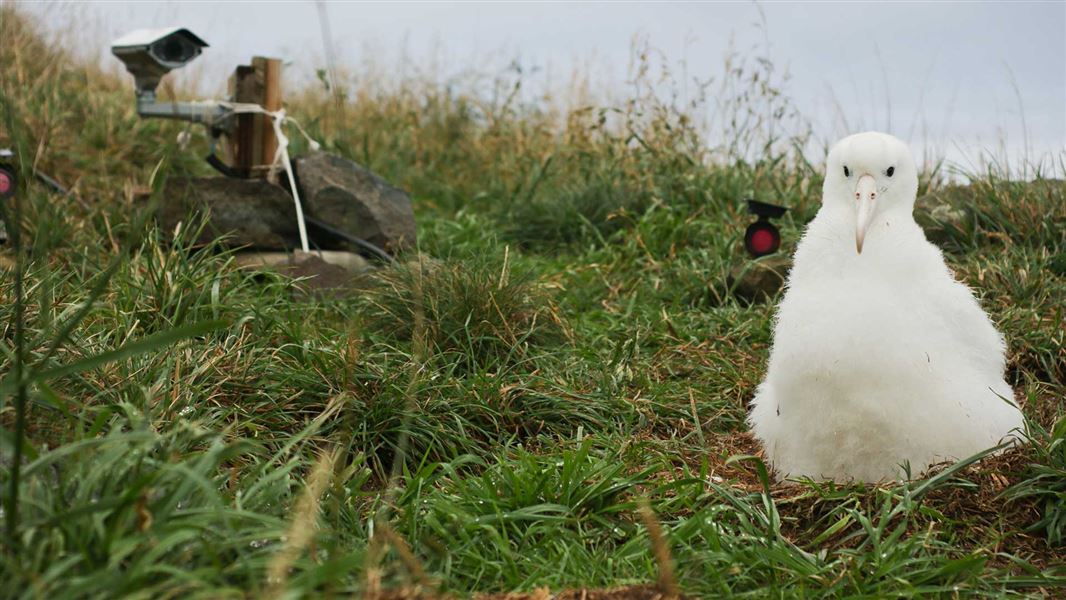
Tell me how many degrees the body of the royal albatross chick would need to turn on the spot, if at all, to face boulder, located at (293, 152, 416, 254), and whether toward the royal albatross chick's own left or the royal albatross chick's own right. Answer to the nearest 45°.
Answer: approximately 135° to the royal albatross chick's own right

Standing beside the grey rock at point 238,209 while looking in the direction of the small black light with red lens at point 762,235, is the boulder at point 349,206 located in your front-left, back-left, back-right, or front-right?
front-left

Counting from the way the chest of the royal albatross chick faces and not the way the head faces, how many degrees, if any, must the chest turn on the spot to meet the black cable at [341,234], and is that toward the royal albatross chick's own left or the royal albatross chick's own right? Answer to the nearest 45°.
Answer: approximately 135° to the royal albatross chick's own right

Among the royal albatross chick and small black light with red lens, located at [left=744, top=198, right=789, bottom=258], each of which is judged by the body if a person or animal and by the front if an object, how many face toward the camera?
2

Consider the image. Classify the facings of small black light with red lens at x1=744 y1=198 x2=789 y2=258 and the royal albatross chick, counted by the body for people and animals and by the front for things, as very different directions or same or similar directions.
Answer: same or similar directions

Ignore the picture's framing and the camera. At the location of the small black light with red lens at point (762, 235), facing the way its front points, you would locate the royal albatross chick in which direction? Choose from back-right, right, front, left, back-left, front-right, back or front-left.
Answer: front

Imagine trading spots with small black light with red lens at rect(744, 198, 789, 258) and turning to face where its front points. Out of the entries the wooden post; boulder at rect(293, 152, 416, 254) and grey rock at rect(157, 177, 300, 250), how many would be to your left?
0

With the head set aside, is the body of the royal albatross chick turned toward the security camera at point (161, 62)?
no

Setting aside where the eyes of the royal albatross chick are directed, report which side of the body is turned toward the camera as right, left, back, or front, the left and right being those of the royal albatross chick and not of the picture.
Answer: front

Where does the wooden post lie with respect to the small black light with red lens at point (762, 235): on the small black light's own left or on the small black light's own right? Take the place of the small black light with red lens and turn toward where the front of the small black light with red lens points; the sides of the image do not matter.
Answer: on the small black light's own right

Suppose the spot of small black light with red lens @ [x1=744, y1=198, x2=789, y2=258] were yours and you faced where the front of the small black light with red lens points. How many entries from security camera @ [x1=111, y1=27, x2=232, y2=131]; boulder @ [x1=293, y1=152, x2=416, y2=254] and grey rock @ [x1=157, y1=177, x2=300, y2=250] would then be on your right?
3

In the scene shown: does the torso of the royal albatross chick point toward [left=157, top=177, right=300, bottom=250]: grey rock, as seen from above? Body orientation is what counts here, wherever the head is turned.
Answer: no

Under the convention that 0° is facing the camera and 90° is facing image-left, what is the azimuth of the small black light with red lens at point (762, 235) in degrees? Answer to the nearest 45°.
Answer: approximately 0°

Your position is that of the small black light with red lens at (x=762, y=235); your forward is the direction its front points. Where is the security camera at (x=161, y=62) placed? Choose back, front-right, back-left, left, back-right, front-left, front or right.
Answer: right

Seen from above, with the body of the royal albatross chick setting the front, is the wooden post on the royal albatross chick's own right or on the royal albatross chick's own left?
on the royal albatross chick's own right

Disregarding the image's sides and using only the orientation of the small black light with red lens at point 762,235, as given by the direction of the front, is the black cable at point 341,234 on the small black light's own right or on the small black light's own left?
on the small black light's own right
